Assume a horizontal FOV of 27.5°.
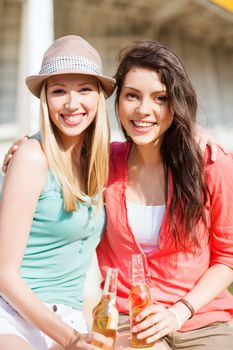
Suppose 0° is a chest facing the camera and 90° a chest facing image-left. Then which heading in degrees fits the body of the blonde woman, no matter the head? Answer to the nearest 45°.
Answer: approximately 315°
